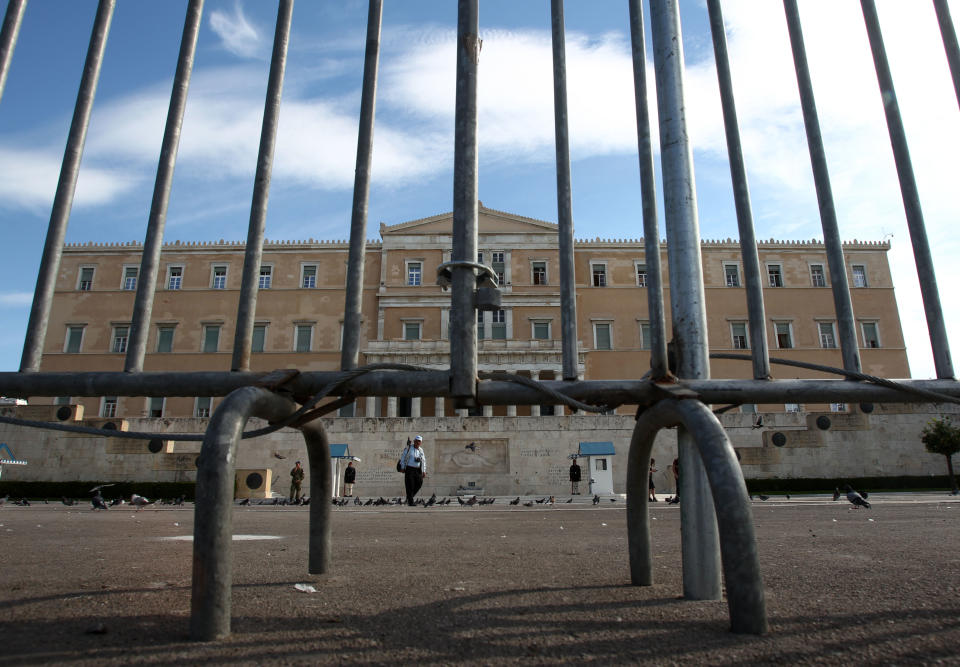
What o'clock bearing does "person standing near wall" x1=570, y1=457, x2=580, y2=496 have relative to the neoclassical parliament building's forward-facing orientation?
The person standing near wall is roughly at 11 o'clock from the neoclassical parliament building.

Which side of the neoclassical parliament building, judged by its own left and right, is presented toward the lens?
front

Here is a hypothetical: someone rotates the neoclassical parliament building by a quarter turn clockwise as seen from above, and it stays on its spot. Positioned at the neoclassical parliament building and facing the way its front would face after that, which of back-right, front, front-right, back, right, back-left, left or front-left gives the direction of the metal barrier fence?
left

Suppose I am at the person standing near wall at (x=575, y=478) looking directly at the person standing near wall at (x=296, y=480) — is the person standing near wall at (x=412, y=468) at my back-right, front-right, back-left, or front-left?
front-left

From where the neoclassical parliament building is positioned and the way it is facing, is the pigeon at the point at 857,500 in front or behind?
in front

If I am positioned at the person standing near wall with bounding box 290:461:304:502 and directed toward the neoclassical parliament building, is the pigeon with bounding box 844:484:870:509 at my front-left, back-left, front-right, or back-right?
back-right
